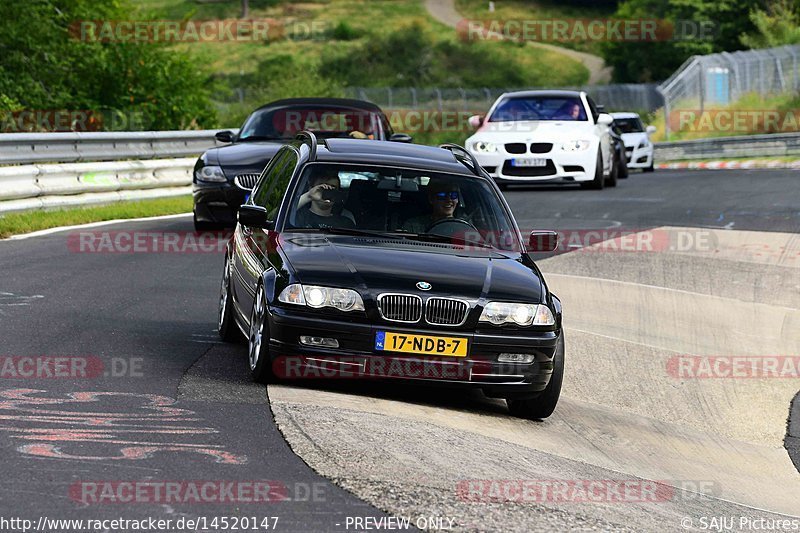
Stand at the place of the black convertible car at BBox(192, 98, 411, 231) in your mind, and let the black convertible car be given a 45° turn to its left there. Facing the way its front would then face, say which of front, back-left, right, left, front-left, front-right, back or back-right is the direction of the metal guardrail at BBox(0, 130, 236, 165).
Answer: back-right

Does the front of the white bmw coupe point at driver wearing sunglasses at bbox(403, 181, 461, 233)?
yes

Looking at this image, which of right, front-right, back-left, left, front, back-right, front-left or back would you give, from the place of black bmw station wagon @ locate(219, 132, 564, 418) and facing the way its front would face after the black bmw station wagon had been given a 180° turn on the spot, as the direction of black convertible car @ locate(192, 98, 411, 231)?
front

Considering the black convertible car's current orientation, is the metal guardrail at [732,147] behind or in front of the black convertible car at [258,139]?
behind

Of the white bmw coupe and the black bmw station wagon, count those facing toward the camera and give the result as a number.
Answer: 2

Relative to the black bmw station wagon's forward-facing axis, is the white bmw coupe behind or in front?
behind

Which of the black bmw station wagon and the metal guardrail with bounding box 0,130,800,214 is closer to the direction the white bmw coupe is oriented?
the black bmw station wagon

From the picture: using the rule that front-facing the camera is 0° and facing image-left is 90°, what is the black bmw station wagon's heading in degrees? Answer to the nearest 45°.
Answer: approximately 0°

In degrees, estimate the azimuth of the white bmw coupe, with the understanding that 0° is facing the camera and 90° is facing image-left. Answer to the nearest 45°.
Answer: approximately 0°

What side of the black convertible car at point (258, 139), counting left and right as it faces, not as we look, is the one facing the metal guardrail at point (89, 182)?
right
